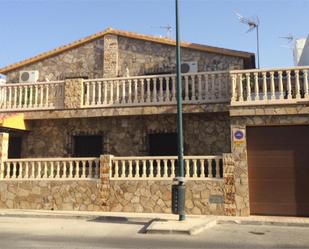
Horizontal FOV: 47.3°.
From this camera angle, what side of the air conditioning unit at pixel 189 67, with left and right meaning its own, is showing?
front

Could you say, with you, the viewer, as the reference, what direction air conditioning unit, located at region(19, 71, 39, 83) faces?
facing the viewer

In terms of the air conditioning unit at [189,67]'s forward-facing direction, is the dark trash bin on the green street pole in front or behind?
in front

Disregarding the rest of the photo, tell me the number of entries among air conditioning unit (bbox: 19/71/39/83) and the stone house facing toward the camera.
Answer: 2

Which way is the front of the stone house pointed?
toward the camera

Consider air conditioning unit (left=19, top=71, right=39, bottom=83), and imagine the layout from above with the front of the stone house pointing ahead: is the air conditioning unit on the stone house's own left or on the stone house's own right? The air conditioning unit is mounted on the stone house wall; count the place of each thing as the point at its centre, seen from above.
on the stone house's own right

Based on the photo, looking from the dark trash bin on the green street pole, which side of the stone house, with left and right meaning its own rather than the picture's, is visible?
front

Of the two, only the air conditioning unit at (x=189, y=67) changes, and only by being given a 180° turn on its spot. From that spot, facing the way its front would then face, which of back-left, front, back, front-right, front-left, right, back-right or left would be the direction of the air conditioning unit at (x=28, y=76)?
left
